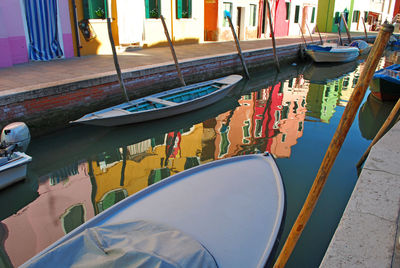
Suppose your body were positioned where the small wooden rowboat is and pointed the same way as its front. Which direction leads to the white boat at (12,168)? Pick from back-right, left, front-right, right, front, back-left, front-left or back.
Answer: front

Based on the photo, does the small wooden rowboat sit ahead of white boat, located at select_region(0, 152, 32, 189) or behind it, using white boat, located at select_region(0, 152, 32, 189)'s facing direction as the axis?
behind

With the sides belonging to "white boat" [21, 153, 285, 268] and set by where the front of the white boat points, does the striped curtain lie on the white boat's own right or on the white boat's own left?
on the white boat's own left

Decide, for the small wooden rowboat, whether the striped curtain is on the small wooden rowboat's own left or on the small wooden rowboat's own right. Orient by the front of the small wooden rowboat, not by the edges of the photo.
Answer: on the small wooden rowboat's own right

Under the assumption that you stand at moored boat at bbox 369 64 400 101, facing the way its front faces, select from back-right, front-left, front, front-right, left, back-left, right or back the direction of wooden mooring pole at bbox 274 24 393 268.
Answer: front-left

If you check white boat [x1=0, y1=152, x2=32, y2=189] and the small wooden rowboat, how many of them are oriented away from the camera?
0

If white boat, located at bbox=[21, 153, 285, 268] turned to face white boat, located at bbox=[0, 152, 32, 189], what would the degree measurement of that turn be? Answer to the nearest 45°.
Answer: approximately 90° to its left

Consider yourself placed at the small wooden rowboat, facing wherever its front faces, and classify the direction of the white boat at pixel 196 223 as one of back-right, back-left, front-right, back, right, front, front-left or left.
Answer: front-left

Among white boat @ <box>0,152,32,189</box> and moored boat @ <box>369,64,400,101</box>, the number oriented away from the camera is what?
0

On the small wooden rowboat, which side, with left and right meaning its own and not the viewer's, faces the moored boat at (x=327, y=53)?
back

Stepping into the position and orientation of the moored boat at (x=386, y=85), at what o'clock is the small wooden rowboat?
The small wooden rowboat is roughly at 12 o'clock from the moored boat.

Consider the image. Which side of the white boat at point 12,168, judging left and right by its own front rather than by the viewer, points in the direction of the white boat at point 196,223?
left

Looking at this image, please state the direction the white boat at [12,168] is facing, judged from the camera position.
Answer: facing the viewer and to the left of the viewer

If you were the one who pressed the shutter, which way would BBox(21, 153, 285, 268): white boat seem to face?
facing away from the viewer and to the right of the viewer

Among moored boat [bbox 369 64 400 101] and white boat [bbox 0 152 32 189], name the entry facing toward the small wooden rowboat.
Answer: the moored boat

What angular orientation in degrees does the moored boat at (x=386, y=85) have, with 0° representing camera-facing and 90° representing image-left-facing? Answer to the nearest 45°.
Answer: approximately 45°

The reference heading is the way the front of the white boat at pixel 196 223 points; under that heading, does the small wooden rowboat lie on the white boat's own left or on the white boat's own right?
on the white boat's own left
